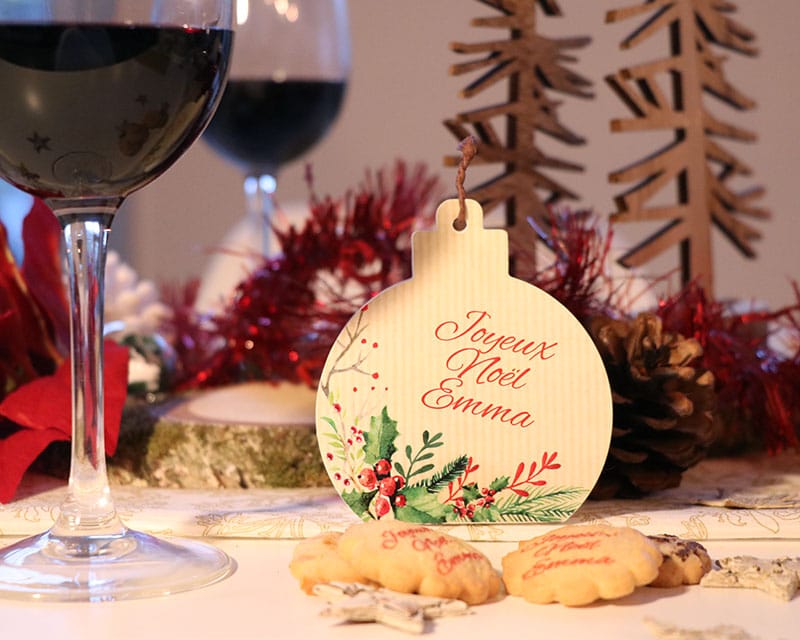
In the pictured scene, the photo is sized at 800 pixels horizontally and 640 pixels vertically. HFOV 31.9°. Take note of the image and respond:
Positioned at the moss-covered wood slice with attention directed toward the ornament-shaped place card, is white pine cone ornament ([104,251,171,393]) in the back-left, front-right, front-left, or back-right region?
back-left

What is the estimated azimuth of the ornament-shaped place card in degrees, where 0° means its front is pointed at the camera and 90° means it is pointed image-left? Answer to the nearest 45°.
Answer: approximately 0°
